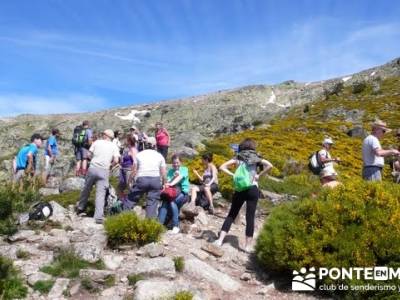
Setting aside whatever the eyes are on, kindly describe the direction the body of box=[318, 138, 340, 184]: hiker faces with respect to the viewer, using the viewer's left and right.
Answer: facing to the right of the viewer

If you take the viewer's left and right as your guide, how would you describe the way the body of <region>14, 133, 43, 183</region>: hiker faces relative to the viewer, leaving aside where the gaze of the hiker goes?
facing to the right of the viewer

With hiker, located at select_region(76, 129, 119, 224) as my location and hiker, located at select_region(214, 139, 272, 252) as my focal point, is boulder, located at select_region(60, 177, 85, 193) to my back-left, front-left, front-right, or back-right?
back-left

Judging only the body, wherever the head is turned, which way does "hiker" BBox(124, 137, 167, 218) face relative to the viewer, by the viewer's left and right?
facing away from the viewer

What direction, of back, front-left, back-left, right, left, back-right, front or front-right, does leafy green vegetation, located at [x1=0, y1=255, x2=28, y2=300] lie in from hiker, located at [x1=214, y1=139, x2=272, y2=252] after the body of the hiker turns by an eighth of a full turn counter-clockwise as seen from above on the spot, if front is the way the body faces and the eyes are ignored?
left

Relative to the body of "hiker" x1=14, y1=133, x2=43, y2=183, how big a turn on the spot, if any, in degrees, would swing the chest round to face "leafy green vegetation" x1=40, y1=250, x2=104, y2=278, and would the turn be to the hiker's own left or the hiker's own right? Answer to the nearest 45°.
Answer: approximately 90° to the hiker's own right

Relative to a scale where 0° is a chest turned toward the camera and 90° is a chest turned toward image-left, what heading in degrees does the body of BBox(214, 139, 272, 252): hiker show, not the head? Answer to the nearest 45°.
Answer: approximately 180°

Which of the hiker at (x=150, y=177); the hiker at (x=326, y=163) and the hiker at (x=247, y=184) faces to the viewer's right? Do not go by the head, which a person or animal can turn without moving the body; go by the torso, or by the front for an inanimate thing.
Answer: the hiker at (x=326, y=163)

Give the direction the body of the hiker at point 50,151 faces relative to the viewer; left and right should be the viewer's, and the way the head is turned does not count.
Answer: facing to the right of the viewer

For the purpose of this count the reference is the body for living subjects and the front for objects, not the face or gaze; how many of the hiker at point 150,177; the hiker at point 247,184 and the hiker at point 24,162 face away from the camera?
2
